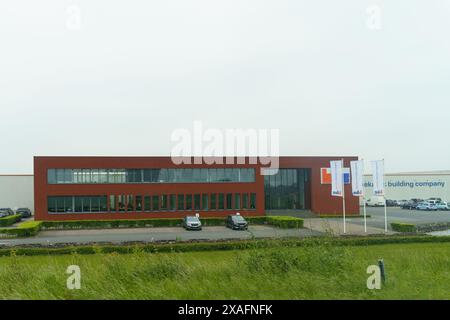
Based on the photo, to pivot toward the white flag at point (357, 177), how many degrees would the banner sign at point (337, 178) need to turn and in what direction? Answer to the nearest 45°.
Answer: approximately 45° to its left

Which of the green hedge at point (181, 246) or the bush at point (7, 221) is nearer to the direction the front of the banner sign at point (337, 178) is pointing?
the green hedge

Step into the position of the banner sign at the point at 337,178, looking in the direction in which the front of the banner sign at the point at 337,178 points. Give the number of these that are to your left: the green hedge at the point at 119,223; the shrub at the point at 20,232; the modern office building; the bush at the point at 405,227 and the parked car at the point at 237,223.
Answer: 1

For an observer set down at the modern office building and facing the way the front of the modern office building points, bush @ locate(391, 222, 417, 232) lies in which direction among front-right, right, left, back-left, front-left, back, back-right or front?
front-left

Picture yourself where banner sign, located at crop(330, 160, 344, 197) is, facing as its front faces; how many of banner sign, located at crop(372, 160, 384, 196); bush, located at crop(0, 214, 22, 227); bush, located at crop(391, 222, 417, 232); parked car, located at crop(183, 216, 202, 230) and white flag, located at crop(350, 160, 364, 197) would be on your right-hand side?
2

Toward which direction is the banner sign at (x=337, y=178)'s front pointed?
toward the camera

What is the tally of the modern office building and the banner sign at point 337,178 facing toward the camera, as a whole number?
2

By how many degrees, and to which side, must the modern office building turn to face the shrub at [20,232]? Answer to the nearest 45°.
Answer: approximately 45° to its right

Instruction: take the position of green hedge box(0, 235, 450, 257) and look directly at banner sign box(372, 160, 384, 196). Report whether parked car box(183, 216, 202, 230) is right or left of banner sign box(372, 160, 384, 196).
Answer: left

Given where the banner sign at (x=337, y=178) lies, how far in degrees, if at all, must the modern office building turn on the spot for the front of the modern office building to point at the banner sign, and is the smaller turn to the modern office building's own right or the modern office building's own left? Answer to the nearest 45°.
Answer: approximately 45° to the modern office building's own left

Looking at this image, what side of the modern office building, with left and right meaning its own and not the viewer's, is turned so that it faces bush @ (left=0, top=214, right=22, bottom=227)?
right

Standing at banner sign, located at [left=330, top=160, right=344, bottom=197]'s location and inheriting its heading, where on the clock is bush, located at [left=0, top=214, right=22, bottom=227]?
The bush is roughly at 3 o'clock from the banner sign.

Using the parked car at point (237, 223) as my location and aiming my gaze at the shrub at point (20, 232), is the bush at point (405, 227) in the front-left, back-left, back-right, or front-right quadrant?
back-left

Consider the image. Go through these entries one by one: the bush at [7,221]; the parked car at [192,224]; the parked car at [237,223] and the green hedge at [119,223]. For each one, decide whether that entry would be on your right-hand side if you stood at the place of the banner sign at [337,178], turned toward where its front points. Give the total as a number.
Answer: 4

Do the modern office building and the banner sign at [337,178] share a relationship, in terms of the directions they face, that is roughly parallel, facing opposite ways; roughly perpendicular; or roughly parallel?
roughly parallel

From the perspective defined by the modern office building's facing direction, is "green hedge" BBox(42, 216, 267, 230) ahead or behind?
ahead

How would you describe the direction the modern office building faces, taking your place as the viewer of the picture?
facing the viewer
